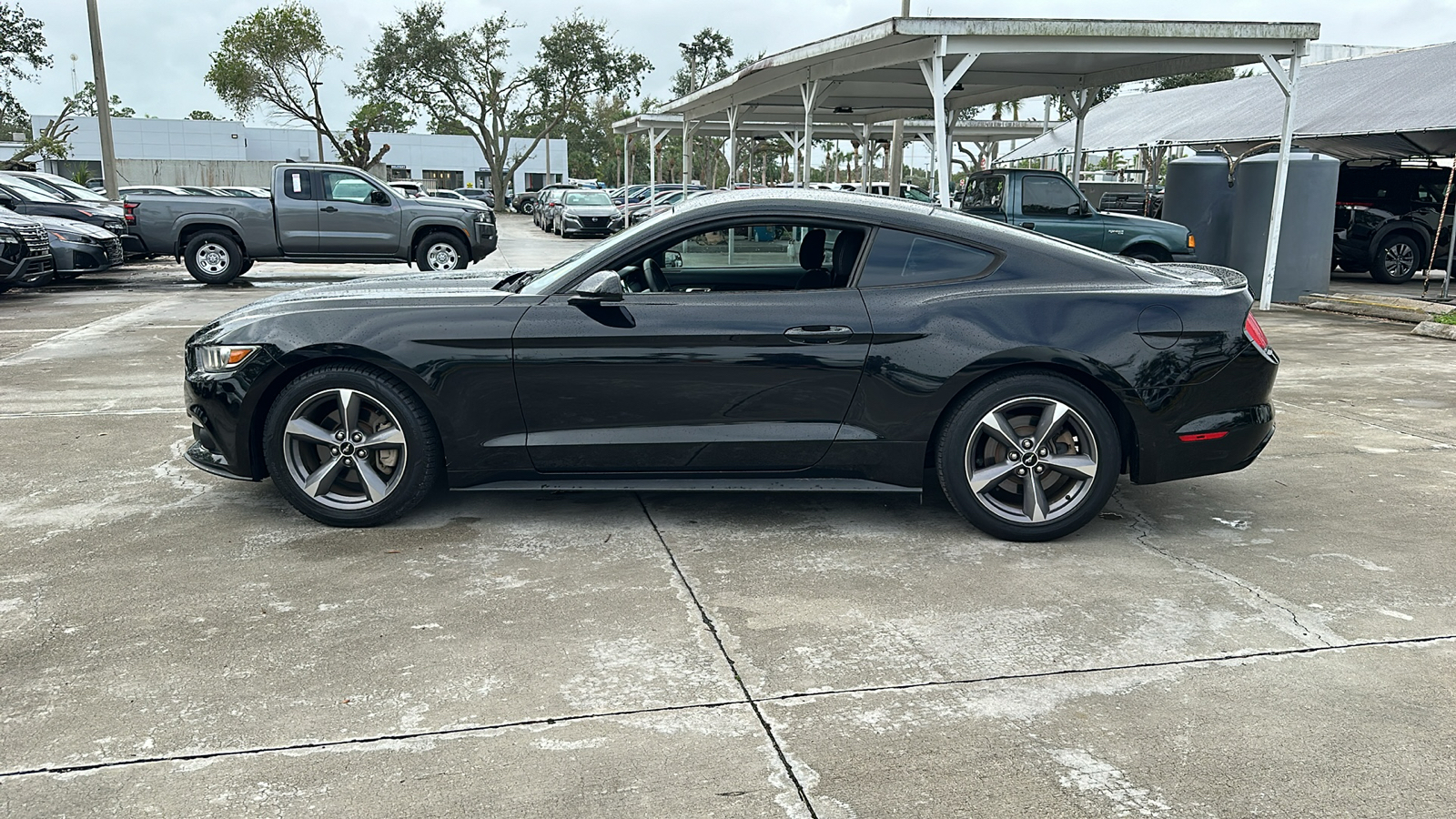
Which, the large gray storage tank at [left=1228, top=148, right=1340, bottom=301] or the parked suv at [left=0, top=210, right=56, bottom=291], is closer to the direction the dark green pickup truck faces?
the large gray storage tank

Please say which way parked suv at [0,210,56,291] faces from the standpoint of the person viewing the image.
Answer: facing the viewer and to the right of the viewer

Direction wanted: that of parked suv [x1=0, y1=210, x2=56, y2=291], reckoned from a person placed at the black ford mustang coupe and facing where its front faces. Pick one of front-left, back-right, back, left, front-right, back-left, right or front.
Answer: front-right

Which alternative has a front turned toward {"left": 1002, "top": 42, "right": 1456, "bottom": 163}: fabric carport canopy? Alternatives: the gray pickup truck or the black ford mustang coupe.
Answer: the gray pickup truck

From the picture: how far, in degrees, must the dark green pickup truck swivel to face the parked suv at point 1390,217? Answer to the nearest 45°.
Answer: approximately 45° to its left

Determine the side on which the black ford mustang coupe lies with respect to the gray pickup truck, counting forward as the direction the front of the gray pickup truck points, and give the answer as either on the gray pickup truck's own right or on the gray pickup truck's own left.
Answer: on the gray pickup truck's own right

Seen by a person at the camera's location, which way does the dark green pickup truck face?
facing to the right of the viewer

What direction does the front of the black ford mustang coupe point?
to the viewer's left

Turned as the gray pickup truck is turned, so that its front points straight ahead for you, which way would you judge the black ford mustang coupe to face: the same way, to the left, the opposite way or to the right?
the opposite way

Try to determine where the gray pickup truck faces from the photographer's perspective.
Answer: facing to the right of the viewer

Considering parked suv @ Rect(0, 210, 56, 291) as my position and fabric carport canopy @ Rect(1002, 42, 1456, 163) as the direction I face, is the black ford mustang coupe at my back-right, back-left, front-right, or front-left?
front-right

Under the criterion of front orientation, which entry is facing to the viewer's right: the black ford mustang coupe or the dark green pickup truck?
the dark green pickup truck

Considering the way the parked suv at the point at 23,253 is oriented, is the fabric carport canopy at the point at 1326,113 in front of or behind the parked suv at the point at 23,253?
in front

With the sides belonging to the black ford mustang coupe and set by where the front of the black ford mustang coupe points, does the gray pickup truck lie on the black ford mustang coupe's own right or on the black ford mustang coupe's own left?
on the black ford mustang coupe's own right
